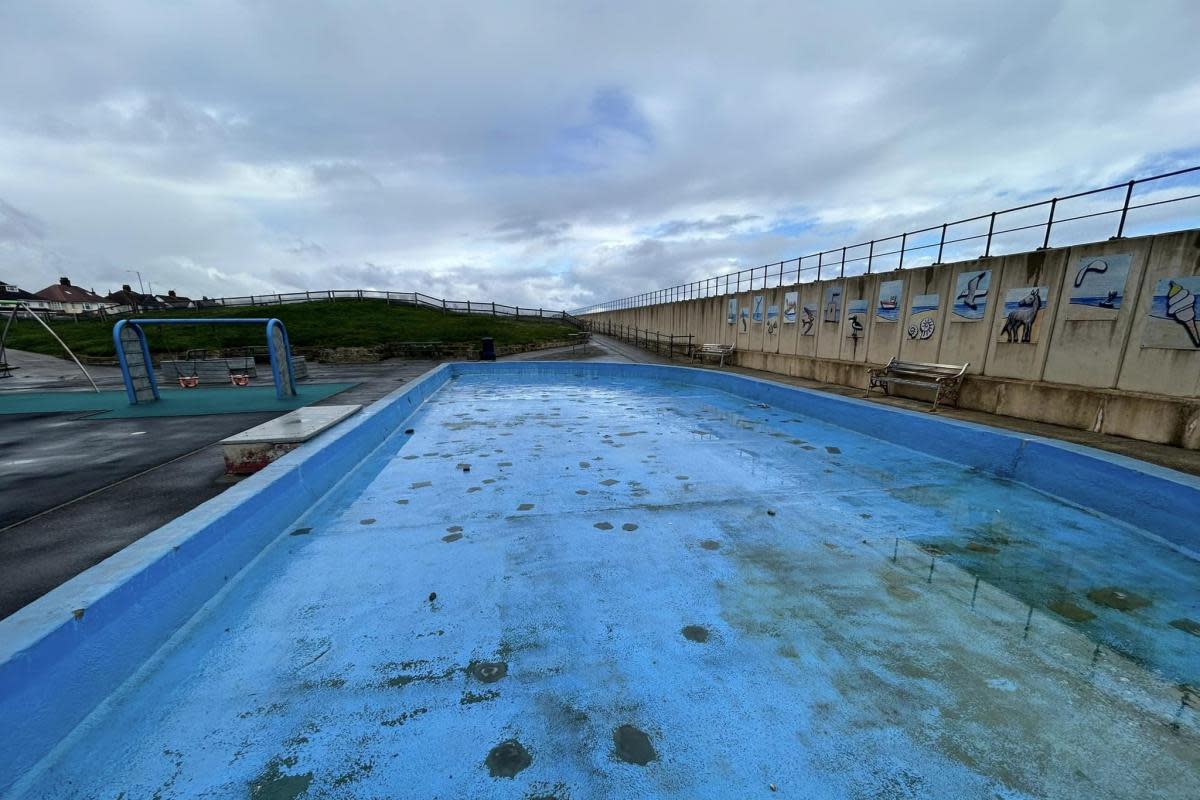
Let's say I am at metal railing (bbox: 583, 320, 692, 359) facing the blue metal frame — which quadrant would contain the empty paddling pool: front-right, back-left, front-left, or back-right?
front-left

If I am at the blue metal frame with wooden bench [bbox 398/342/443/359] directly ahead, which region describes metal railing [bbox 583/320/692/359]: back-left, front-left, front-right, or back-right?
front-right

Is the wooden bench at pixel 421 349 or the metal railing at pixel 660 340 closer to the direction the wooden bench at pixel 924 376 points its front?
the wooden bench

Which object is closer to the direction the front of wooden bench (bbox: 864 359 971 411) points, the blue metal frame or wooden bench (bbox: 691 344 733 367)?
the blue metal frame

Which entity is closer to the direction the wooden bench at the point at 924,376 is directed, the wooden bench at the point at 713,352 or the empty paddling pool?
the empty paddling pool

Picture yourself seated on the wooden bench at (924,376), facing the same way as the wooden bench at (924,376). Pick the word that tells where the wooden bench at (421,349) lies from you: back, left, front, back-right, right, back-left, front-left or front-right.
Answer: front-right

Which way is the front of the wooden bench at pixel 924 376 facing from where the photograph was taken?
facing the viewer and to the left of the viewer

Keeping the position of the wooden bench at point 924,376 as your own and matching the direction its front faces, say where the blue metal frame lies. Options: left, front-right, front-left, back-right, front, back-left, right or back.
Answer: front

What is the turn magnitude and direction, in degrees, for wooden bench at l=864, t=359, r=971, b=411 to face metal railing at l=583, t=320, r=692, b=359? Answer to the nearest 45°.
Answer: approximately 90° to its right

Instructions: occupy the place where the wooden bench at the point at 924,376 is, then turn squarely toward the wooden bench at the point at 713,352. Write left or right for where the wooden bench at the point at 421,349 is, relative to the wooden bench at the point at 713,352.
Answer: left

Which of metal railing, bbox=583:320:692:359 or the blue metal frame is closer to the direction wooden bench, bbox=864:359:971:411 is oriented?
the blue metal frame

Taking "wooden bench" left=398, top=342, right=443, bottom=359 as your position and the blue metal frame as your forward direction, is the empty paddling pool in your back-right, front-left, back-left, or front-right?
front-left

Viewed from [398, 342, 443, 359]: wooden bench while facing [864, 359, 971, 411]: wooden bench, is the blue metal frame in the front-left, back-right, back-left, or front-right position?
front-right
